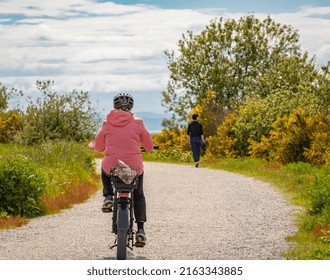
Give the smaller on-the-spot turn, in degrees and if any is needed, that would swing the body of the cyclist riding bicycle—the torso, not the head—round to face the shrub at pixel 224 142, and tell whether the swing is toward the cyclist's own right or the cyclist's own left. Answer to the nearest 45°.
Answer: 0° — they already face it

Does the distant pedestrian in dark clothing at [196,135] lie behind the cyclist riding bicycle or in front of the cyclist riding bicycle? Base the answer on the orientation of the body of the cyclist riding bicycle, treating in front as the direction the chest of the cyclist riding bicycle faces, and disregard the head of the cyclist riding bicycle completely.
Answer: in front

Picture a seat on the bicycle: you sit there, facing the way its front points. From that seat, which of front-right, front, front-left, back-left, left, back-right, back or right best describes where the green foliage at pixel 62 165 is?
front

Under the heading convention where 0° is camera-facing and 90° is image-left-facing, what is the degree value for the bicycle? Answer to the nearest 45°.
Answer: approximately 180°

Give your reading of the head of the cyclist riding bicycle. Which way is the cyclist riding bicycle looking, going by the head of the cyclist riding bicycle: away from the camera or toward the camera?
away from the camera

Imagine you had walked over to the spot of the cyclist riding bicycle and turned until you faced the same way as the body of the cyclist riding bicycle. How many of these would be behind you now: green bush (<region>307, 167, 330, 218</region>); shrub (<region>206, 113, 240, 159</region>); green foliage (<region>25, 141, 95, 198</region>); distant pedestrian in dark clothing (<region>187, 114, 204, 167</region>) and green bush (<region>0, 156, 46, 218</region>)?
0

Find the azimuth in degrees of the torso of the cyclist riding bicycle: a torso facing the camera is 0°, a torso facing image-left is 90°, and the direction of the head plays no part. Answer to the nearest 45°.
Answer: approximately 180°

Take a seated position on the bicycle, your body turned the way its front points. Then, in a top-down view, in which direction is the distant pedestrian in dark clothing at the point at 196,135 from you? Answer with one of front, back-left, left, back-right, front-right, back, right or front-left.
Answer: front

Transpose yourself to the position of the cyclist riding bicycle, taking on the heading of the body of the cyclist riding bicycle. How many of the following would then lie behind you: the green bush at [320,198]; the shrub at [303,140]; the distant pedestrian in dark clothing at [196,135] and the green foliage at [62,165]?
0
